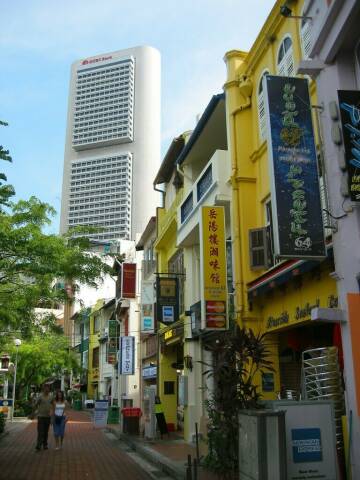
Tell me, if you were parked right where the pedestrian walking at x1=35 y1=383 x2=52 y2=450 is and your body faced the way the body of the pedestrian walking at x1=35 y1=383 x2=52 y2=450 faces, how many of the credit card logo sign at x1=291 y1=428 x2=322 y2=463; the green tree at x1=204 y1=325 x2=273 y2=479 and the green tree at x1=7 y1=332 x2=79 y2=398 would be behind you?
1

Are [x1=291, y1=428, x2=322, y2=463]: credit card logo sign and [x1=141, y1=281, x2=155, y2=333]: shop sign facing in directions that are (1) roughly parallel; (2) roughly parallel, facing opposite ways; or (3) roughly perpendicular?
roughly parallel

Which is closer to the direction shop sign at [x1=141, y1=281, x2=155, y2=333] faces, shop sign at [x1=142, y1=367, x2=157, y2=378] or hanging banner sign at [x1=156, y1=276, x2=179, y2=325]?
the hanging banner sign

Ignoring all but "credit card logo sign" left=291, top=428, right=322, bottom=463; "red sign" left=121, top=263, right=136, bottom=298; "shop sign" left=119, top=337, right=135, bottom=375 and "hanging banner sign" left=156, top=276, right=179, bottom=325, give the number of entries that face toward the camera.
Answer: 4

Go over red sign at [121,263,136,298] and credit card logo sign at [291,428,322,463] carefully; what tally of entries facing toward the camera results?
2

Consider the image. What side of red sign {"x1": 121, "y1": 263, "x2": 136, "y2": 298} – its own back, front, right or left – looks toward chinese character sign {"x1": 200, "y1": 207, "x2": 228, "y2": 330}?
front

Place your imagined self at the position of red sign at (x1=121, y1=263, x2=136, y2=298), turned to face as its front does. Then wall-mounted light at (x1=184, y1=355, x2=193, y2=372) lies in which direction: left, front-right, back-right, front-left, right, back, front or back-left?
front

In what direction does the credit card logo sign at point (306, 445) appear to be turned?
toward the camera

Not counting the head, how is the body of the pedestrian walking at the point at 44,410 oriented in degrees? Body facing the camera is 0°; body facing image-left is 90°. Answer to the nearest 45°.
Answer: approximately 0°

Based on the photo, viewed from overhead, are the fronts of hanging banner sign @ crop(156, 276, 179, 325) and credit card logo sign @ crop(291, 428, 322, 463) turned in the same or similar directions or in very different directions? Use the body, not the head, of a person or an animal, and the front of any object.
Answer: same or similar directions

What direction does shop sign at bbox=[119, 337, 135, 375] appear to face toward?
toward the camera

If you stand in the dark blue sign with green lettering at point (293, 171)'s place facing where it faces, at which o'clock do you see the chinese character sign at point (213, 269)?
the chinese character sign at point (213, 269) is roughly at 5 o'clock from the dark blue sign with green lettering at point (293, 171).
